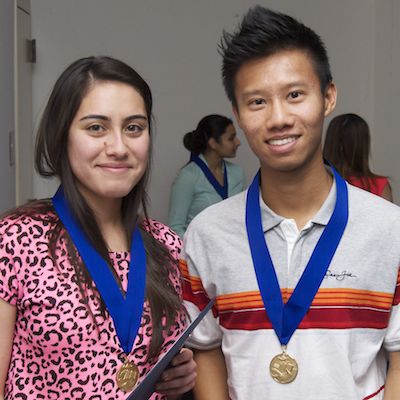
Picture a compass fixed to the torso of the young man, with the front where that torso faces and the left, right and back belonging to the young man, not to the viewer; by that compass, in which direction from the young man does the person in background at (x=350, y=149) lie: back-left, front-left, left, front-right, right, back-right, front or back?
back

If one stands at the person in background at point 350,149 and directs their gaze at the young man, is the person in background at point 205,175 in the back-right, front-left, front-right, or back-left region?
back-right

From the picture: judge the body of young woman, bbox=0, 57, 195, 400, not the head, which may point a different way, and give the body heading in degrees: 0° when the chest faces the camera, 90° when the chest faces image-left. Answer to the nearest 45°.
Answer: approximately 315°

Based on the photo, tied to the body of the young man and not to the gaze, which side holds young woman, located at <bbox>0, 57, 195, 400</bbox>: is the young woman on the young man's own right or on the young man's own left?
on the young man's own right

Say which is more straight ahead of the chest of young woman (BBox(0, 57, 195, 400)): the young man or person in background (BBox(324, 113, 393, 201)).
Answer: the young man

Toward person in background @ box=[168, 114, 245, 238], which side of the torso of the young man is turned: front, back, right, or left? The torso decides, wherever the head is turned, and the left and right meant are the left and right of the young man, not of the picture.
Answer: back

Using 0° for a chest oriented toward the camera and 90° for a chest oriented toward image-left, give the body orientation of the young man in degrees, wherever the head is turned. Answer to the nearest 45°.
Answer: approximately 0°

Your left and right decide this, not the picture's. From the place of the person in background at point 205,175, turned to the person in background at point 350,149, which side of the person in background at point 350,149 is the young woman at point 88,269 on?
right

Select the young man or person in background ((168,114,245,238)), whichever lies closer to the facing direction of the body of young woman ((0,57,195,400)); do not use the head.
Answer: the young man
